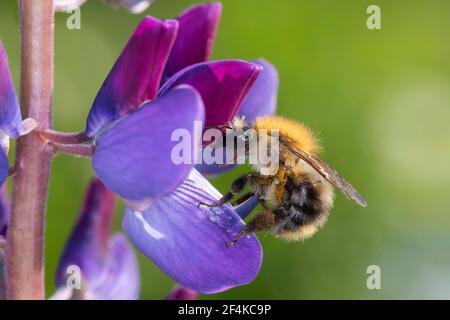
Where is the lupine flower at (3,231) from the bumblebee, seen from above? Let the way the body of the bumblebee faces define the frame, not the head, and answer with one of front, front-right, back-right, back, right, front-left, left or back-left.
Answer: front

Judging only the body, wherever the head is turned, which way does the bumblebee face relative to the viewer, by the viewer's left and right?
facing to the left of the viewer
